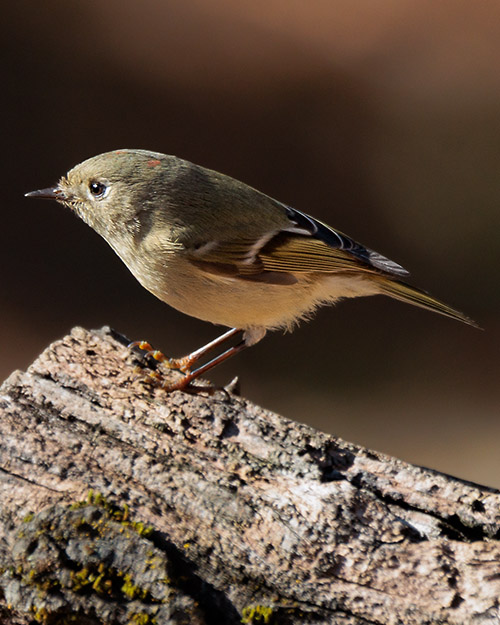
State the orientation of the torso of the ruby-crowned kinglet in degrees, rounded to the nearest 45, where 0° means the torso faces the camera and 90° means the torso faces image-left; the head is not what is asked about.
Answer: approximately 90°
